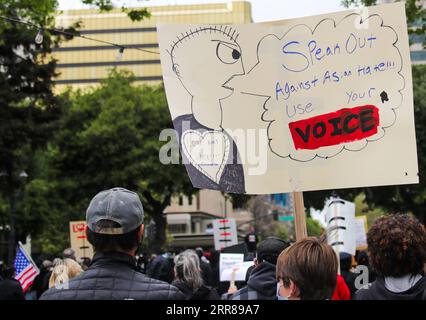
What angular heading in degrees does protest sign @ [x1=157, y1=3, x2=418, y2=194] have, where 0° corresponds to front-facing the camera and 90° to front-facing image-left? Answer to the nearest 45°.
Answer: approximately 0°

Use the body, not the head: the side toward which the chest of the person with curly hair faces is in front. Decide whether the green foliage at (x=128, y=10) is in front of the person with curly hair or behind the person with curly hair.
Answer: in front

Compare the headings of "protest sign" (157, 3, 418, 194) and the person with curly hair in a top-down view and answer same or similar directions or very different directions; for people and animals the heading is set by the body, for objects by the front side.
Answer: very different directions

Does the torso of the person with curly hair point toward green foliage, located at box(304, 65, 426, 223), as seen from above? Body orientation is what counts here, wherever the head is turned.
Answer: yes

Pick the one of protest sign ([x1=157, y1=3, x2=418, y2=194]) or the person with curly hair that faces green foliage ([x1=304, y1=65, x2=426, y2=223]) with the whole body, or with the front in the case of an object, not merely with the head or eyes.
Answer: the person with curly hair

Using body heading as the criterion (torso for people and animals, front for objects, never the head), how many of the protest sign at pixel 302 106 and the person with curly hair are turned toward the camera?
1

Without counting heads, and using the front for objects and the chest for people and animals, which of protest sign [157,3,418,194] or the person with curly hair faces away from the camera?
the person with curly hair

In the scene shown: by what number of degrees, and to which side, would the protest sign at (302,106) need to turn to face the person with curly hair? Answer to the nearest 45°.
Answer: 0° — it already faces them

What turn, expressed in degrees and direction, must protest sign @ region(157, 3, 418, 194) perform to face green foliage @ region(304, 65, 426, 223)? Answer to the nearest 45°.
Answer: approximately 180°

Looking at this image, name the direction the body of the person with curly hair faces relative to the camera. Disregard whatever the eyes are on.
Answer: away from the camera

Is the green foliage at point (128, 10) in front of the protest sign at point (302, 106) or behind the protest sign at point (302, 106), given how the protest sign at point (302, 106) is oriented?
behind

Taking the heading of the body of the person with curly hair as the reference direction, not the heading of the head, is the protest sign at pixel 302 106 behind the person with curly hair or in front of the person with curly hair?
in front

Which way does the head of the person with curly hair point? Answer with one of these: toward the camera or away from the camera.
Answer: away from the camera
